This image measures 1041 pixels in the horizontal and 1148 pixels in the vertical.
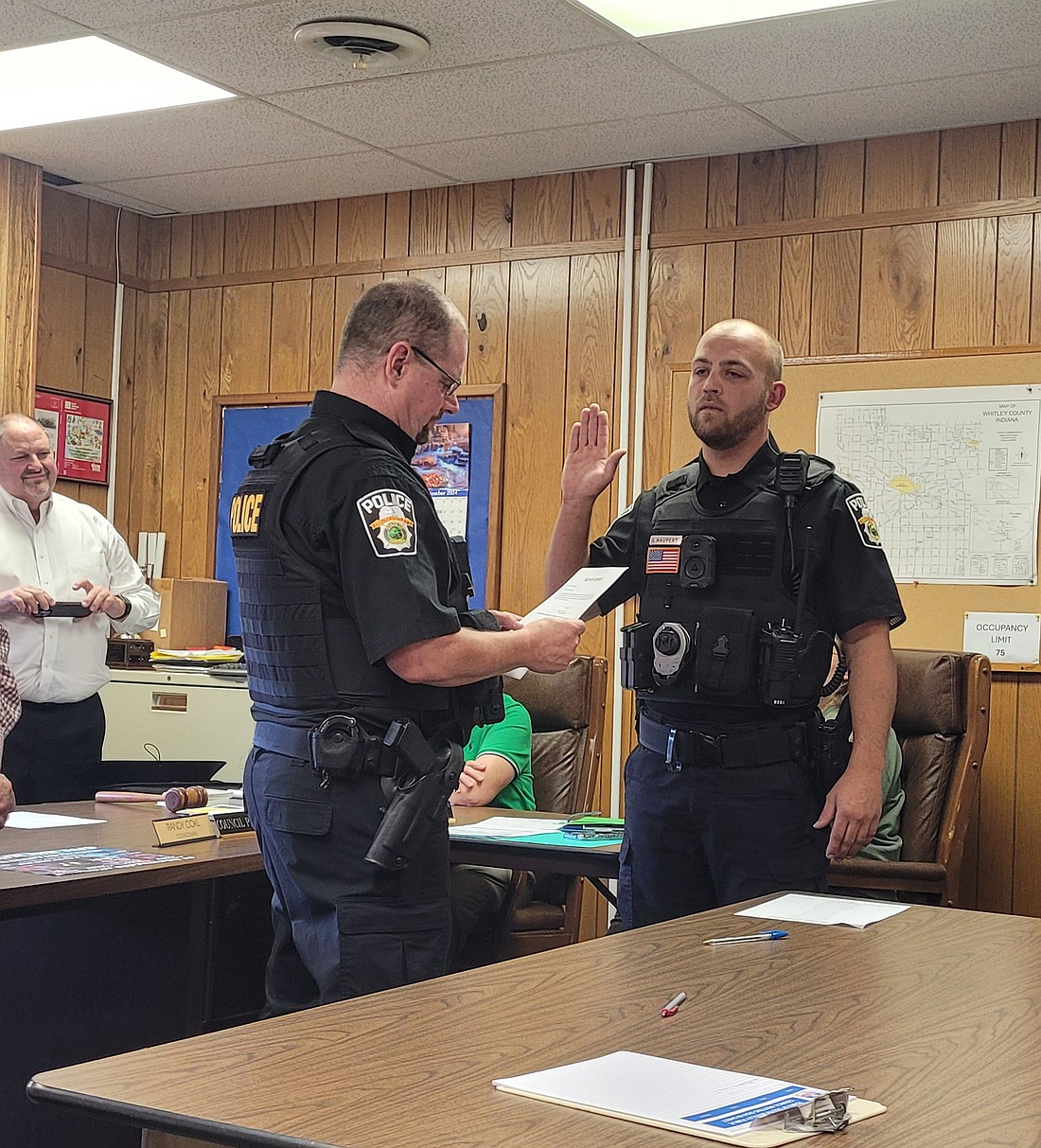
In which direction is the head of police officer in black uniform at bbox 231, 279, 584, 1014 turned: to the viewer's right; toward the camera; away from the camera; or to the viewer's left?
to the viewer's right

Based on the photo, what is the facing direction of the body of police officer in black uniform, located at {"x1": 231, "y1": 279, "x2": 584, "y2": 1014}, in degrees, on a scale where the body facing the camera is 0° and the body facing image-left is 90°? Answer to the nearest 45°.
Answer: approximately 225°

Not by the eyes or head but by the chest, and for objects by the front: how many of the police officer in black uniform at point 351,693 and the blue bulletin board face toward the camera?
1

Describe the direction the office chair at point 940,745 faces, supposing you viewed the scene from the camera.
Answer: facing the viewer and to the left of the viewer

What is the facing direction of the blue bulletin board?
toward the camera

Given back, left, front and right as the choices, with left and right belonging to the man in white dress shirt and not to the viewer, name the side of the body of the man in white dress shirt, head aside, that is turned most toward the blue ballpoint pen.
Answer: front

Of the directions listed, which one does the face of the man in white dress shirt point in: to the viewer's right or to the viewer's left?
to the viewer's right

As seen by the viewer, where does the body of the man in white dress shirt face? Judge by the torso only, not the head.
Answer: toward the camera

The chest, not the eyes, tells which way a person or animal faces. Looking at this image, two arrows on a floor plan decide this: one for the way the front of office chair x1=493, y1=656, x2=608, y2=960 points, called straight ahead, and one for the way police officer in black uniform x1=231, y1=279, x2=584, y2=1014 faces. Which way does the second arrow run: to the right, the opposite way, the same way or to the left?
the opposite way

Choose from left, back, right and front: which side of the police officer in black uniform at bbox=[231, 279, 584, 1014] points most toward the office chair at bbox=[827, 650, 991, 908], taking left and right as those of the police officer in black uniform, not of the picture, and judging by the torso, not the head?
front

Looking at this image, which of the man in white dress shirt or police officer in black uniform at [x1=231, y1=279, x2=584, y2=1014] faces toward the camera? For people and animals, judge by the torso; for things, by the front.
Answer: the man in white dress shirt

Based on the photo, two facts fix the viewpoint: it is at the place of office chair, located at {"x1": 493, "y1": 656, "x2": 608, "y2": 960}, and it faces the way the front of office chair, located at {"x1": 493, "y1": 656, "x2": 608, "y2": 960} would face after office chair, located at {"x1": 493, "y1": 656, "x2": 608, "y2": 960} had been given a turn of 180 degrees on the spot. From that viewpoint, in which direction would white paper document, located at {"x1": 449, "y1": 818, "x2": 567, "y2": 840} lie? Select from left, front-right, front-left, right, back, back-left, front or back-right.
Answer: back-right

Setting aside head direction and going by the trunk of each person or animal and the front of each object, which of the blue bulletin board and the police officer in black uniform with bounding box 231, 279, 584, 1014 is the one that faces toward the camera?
the blue bulletin board

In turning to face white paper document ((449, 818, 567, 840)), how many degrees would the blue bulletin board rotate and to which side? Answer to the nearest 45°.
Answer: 0° — it already faces it

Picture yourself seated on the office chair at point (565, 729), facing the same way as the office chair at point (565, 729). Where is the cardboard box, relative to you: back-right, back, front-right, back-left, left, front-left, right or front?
right

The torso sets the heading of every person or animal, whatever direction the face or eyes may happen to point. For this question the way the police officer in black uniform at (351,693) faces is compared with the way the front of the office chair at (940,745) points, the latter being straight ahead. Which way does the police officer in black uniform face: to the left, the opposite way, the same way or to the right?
the opposite way

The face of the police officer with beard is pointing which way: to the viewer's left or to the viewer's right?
to the viewer's left

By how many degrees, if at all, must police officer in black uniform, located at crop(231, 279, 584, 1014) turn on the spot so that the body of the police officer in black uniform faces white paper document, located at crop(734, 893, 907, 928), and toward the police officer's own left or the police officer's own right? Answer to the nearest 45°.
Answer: approximately 45° to the police officer's own right

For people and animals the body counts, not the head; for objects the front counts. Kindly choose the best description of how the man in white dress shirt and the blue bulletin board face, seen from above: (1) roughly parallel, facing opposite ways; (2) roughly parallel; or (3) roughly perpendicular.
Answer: roughly parallel

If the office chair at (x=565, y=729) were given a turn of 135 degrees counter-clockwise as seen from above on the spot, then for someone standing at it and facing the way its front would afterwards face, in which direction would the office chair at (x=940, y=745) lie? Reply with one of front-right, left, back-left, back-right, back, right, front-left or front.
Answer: front

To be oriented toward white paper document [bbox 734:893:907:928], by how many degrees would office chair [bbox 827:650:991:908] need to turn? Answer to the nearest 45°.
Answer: approximately 45° to its left
